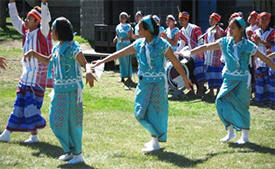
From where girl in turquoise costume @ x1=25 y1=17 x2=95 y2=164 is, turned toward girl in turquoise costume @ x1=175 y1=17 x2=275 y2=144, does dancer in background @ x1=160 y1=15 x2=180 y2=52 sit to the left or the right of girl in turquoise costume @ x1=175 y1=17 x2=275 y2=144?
left

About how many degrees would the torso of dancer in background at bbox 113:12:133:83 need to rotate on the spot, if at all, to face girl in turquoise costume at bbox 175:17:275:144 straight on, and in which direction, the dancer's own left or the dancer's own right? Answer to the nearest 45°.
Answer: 0° — they already face them

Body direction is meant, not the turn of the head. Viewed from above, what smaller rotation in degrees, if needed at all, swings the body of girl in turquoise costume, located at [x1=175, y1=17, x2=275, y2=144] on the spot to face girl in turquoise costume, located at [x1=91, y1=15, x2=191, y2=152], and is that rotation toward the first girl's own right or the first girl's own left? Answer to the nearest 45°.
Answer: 0° — they already face them

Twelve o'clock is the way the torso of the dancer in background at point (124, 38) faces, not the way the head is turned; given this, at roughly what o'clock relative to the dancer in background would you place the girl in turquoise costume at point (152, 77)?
The girl in turquoise costume is roughly at 12 o'clock from the dancer in background.

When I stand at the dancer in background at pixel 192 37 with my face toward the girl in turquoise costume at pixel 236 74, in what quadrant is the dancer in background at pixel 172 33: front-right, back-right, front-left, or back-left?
back-right

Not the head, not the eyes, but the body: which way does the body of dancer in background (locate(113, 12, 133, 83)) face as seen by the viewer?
toward the camera

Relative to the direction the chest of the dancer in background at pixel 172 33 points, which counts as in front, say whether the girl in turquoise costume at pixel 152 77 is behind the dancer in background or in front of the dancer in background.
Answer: in front

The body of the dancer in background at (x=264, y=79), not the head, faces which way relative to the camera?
toward the camera

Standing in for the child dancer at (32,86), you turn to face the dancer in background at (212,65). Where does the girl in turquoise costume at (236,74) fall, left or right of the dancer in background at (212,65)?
right

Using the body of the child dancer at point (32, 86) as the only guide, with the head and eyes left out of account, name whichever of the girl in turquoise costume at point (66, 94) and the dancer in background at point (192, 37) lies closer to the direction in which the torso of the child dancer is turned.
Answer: the girl in turquoise costume

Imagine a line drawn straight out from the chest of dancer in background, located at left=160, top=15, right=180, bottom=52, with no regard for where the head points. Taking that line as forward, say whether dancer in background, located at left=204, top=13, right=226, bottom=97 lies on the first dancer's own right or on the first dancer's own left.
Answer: on the first dancer's own left

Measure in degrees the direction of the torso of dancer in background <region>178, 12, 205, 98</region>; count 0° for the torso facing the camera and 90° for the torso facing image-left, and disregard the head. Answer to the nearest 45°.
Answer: approximately 45°

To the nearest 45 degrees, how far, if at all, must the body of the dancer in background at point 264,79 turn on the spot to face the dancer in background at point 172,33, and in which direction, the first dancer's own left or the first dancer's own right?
approximately 90° to the first dancer's own right

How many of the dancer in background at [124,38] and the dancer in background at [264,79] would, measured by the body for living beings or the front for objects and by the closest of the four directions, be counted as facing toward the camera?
2

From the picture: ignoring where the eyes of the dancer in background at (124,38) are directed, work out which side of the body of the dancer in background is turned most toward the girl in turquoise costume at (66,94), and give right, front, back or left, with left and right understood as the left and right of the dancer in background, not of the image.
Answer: front

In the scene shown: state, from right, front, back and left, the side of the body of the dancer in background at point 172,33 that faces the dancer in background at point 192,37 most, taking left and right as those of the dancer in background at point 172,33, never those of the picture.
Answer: left
